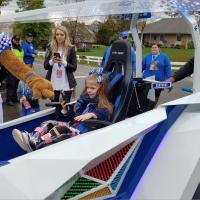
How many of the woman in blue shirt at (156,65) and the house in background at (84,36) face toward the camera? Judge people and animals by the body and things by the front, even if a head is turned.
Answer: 2

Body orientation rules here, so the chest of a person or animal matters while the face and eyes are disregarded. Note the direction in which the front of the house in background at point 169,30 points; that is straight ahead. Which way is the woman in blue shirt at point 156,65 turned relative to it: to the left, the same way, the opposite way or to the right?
the same way

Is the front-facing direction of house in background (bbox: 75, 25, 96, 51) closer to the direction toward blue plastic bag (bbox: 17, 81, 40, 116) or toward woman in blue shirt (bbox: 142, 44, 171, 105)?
the blue plastic bag

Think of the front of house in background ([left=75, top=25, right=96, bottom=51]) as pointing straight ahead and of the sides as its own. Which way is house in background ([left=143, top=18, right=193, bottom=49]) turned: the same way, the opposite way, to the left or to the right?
the same way

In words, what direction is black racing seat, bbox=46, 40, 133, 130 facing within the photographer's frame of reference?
facing the viewer and to the left of the viewer

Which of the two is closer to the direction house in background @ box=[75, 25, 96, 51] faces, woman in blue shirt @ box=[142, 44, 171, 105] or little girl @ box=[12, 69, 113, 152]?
the little girl

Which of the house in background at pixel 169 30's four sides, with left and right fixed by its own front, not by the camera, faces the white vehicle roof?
front

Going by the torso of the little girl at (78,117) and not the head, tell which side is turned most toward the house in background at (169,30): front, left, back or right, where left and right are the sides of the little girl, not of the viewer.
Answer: back

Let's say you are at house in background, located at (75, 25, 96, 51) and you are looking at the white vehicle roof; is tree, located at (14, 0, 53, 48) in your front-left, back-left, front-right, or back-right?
front-right

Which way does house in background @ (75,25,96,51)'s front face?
toward the camera

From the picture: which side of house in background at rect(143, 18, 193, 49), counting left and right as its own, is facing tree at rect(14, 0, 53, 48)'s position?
right

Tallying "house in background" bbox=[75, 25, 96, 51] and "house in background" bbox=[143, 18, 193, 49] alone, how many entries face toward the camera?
2

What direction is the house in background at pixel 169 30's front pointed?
toward the camera

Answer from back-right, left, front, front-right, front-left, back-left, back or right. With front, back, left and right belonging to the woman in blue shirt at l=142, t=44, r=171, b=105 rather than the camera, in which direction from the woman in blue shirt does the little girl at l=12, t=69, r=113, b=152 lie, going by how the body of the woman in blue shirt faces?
front

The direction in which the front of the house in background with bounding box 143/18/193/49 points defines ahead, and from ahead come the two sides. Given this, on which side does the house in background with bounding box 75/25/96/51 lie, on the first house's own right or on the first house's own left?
on the first house's own right
